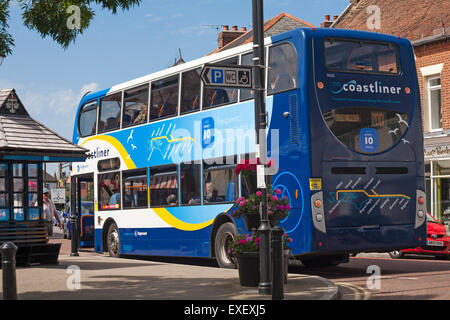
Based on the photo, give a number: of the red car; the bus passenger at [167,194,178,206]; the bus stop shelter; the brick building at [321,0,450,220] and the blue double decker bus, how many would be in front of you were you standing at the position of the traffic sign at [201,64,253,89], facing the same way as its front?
0

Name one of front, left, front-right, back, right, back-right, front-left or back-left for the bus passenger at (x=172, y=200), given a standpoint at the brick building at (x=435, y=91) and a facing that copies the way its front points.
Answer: front

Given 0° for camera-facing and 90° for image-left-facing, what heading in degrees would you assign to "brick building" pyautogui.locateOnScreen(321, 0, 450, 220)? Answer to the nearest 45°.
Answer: approximately 45°

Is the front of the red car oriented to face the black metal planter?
no

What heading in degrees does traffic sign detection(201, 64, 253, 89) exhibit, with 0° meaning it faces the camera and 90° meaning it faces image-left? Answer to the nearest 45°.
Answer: approximately 0°

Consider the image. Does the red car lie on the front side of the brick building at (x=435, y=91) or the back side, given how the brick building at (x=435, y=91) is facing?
on the front side

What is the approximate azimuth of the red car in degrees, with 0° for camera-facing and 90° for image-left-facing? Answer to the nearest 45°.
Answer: approximately 315°

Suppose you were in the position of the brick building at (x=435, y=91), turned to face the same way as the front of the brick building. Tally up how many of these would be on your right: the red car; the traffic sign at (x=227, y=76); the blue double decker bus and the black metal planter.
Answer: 0

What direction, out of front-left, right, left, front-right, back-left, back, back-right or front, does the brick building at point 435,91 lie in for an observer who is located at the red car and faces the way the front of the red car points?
back-left

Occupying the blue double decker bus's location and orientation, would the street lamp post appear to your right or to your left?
on your left

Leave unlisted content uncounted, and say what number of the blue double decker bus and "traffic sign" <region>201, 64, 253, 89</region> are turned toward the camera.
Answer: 1

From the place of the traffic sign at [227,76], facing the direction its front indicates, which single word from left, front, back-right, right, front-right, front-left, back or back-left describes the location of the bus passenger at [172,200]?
back

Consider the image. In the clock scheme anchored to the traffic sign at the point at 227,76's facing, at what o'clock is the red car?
The red car is roughly at 7 o'clock from the traffic sign.

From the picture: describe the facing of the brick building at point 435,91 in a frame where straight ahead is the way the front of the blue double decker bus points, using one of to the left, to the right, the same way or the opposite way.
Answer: to the left

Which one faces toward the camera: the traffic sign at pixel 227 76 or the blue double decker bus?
the traffic sign
